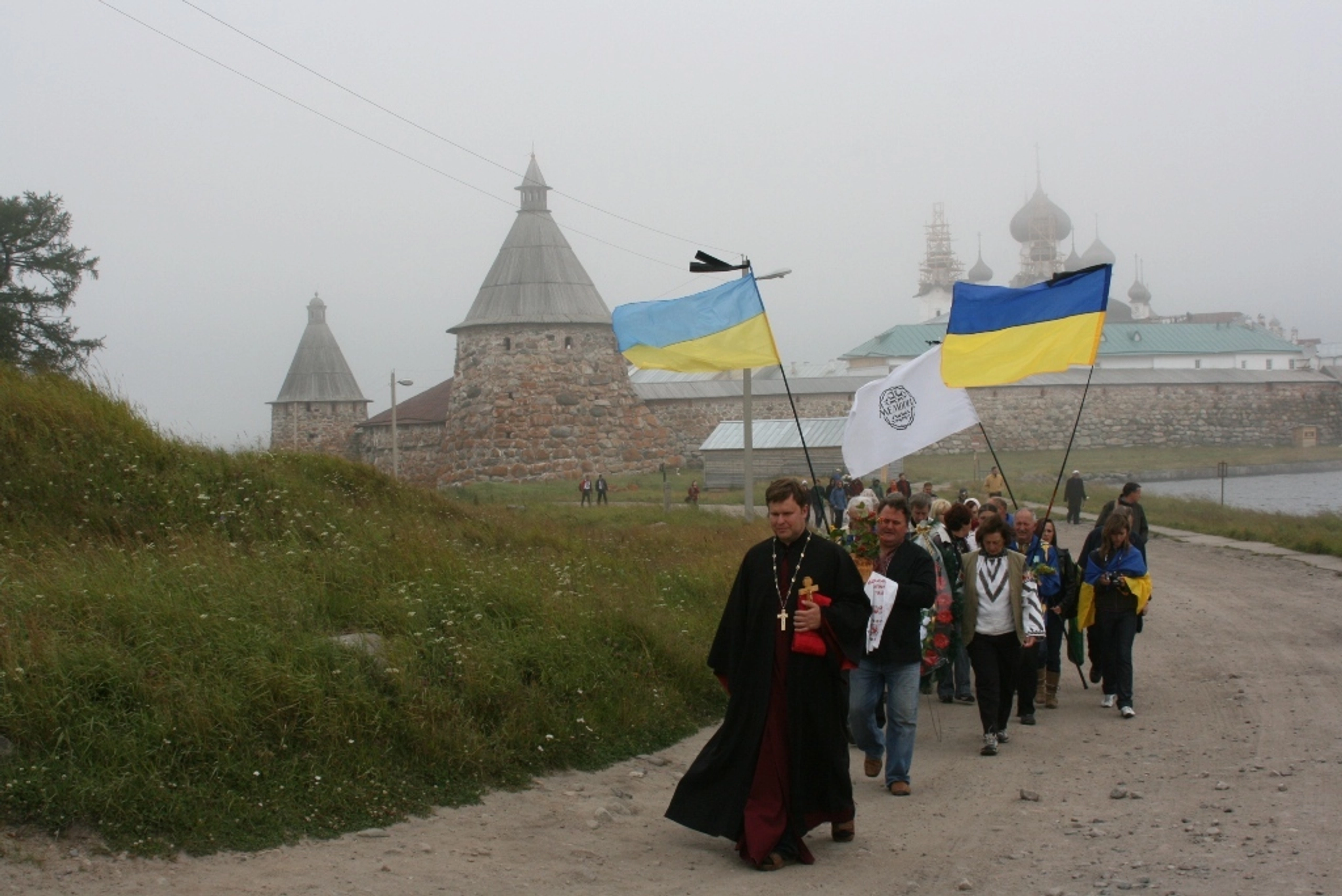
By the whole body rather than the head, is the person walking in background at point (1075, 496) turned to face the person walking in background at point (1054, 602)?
yes

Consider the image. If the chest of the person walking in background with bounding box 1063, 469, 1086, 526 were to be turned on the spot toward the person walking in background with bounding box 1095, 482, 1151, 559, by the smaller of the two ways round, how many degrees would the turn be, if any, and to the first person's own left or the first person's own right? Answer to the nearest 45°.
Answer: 0° — they already face them

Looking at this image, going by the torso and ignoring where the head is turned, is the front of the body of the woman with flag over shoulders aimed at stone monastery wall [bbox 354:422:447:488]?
no

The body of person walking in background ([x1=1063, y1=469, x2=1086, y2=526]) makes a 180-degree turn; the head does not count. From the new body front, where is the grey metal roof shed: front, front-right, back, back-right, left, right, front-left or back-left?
front-left

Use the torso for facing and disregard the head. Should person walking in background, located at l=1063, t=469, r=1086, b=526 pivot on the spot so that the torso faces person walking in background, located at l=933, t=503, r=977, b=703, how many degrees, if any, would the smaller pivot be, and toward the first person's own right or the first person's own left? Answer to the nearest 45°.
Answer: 0° — they already face them

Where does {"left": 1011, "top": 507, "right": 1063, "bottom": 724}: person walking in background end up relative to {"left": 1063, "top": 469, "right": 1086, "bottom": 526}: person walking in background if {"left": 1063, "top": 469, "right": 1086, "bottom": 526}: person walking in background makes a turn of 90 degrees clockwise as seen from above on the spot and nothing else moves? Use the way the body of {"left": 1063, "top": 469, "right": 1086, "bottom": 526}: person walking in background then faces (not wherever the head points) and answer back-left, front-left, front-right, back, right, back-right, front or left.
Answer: left

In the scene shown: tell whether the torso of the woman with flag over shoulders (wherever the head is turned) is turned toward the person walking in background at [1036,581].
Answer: no

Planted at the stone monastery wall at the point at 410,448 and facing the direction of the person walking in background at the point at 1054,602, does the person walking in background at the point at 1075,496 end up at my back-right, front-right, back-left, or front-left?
front-left

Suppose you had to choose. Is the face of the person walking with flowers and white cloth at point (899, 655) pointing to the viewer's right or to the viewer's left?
to the viewer's left

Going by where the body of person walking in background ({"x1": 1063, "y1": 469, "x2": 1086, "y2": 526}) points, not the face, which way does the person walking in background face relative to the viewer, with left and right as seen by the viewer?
facing the viewer

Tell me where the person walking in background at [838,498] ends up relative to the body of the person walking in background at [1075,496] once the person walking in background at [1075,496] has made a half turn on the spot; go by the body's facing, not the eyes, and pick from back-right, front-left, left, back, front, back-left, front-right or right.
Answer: back-left

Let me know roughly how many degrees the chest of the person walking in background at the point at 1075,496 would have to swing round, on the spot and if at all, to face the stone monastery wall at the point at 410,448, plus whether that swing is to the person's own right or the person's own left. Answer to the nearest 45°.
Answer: approximately 135° to the person's own right

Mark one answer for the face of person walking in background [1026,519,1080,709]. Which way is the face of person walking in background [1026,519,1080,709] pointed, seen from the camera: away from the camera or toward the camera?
toward the camera

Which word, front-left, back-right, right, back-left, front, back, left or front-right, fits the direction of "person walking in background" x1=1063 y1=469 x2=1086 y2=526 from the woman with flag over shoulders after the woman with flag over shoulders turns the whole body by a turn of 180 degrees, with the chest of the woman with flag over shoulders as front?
front

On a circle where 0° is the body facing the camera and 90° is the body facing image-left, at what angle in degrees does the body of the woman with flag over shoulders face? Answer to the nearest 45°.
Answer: approximately 0°

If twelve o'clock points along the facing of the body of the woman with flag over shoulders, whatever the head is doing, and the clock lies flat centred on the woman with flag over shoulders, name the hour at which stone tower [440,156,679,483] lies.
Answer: The stone tower is roughly at 5 o'clock from the woman with flag over shoulders.

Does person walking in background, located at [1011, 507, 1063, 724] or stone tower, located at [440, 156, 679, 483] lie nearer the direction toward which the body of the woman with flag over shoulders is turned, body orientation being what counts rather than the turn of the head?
the person walking in background

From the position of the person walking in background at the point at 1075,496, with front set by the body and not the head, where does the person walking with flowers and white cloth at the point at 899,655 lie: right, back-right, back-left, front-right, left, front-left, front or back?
front
